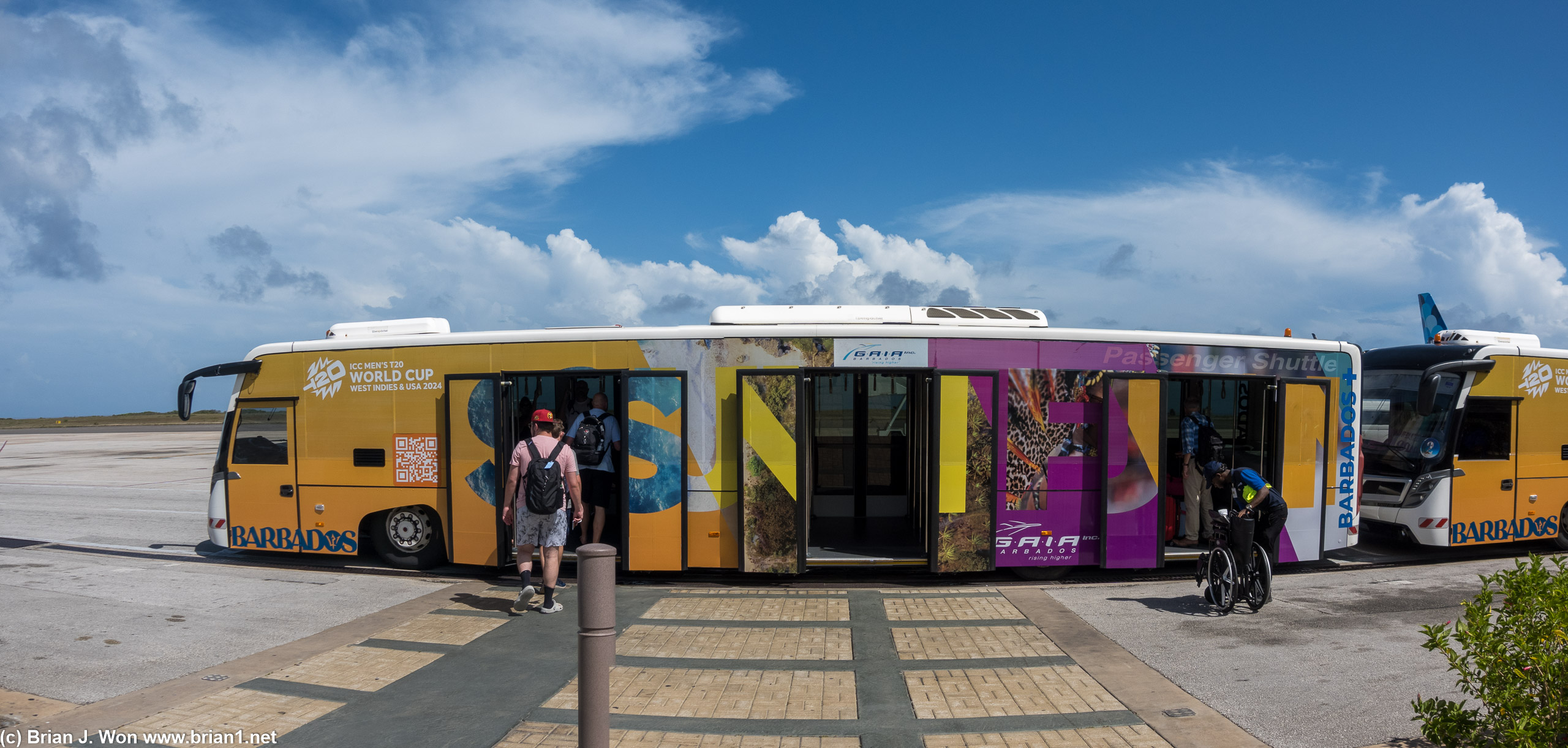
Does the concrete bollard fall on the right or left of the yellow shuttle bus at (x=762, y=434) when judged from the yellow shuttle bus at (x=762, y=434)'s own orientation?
on its left

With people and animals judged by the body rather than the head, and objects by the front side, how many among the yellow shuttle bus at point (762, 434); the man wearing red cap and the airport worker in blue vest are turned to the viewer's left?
2

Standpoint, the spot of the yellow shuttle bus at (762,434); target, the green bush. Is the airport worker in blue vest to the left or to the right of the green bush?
left

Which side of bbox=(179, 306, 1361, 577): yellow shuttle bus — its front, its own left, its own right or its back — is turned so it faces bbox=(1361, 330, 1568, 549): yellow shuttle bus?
back

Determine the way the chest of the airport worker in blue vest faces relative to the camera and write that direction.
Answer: to the viewer's left

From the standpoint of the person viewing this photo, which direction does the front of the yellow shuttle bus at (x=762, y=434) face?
facing to the left of the viewer

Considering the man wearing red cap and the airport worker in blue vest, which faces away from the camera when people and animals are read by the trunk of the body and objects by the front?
the man wearing red cap

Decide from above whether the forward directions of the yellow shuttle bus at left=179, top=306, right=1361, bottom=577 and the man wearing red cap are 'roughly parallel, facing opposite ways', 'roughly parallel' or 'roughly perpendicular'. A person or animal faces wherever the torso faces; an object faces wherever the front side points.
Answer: roughly perpendicular

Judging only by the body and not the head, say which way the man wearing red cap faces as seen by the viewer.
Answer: away from the camera
